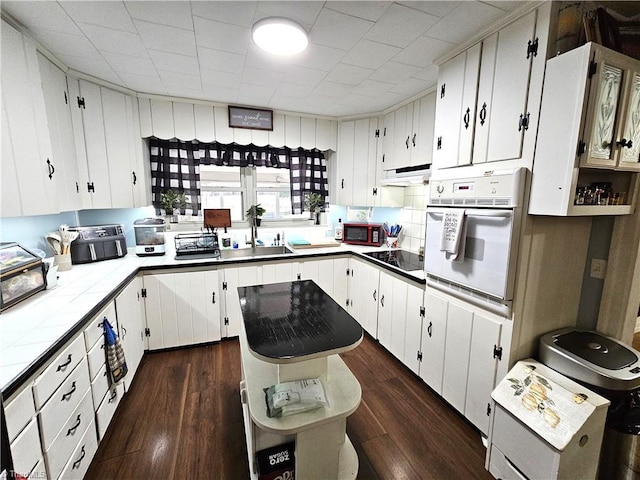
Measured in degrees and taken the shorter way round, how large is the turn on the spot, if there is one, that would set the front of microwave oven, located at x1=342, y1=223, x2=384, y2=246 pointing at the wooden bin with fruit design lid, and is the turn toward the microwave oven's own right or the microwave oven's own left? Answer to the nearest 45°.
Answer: approximately 45° to the microwave oven's own left

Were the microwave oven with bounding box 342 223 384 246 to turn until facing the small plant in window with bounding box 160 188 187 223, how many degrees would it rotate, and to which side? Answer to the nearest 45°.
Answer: approximately 90° to its right

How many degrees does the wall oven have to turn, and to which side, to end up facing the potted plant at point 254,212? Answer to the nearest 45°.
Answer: approximately 45° to its right

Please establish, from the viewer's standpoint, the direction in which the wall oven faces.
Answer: facing the viewer and to the left of the viewer

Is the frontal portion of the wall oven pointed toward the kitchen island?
yes

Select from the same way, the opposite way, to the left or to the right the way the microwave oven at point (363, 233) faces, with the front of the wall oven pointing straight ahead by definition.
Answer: to the left

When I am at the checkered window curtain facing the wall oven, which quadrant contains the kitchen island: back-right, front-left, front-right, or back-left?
front-right

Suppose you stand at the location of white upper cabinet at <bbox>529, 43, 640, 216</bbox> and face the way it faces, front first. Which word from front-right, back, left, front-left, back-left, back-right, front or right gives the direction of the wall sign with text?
back-right

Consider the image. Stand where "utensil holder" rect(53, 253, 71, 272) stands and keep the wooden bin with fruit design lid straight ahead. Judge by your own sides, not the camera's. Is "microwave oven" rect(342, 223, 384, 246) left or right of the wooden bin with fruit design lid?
left

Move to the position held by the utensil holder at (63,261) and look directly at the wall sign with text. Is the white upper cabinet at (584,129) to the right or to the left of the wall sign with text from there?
right

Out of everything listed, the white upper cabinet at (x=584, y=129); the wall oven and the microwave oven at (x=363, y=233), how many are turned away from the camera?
0

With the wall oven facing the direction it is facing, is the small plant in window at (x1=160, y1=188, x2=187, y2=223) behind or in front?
in front

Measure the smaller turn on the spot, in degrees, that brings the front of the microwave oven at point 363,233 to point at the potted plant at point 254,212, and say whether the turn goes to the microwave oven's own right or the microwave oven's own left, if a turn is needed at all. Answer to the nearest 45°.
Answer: approximately 90° to the microwave oven's own right

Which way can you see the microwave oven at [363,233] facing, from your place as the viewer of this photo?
facing the viewer
